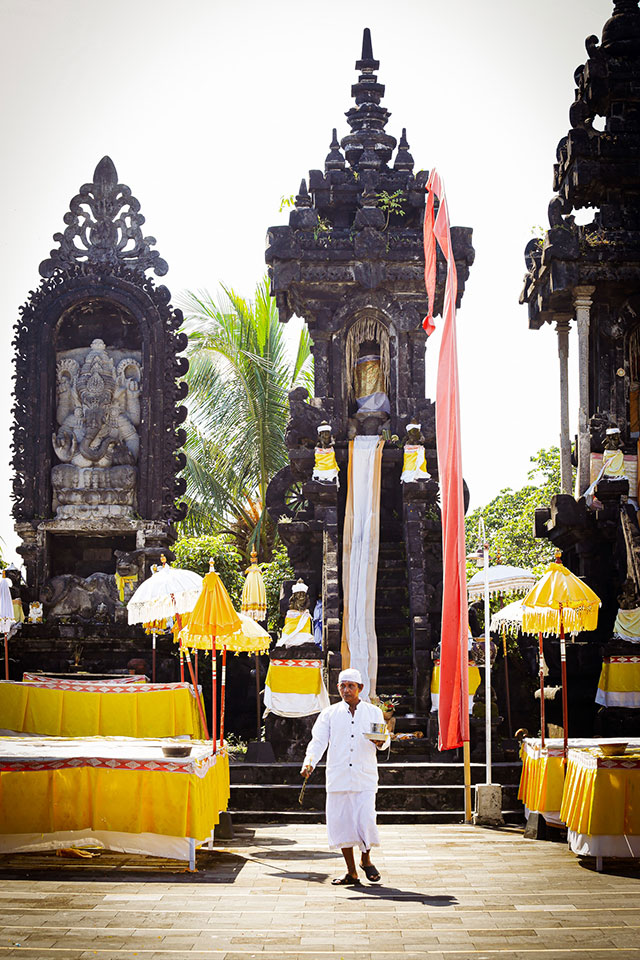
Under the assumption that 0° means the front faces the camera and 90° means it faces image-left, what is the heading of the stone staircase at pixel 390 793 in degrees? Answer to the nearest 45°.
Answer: approximately 0°

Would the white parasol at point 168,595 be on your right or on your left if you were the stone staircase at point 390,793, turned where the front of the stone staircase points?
on your right

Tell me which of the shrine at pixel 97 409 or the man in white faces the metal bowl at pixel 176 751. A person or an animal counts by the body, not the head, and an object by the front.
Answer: the shrine

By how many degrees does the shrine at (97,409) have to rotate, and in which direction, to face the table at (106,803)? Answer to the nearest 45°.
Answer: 0° — it already faces it

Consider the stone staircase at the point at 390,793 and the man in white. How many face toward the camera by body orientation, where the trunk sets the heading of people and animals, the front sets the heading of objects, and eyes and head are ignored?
2

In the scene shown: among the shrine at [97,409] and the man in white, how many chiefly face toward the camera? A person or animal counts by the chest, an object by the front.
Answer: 2

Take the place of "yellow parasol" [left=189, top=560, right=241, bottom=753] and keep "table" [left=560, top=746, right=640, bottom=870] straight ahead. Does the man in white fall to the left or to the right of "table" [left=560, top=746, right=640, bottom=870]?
right

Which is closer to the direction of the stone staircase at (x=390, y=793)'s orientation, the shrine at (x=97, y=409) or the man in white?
the man in white

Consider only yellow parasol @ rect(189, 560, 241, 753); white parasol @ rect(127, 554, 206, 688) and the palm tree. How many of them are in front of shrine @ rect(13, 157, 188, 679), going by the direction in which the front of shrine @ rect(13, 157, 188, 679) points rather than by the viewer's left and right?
2
